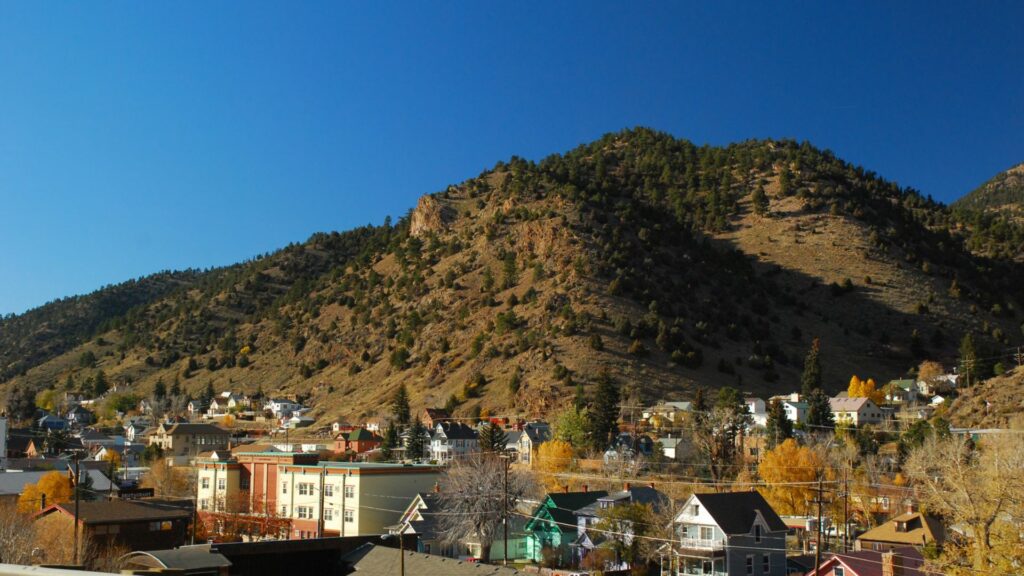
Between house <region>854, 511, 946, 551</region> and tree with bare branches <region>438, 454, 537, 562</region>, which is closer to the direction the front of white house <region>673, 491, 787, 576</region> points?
the tree with bare branches

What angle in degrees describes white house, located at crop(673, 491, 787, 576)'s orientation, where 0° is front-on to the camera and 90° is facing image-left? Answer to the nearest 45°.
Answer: approximately 45°

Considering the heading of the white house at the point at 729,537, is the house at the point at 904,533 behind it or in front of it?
behind

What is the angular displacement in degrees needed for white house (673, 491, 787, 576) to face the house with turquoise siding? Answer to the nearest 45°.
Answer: approximately 90° to its right

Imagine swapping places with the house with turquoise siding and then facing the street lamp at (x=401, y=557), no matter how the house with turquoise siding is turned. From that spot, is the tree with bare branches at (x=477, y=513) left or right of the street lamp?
right

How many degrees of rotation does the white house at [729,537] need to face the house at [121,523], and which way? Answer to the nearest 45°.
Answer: approximately 45° to its right

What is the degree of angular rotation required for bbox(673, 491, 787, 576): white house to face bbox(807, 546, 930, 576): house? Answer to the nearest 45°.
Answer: approximately 90° to its left

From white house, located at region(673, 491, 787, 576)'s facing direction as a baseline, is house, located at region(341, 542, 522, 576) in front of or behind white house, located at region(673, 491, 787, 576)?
in front

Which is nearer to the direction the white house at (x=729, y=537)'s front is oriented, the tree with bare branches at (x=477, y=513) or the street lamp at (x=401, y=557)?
the street lamp

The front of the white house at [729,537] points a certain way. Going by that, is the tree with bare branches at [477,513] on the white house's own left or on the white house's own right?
on the white house's own right
